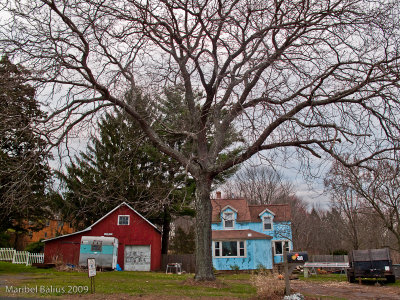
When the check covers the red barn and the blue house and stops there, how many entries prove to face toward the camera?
2

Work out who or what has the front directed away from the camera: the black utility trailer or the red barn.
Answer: the black utility trailer

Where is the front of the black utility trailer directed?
away from the camera

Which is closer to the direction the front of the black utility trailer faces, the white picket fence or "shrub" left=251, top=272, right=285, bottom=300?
the white picket fence

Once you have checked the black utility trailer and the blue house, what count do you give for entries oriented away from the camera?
1

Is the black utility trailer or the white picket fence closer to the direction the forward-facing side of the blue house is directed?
the black utility trailer

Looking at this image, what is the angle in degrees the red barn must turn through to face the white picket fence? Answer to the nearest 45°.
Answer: approximately 90° to its right

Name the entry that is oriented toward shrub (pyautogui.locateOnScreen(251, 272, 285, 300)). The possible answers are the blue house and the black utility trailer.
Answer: the blue house

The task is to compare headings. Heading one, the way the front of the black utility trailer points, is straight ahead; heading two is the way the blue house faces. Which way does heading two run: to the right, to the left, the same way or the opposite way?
the opposite way

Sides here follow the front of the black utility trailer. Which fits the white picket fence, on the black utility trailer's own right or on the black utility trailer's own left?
on the black utility trailer's own left
